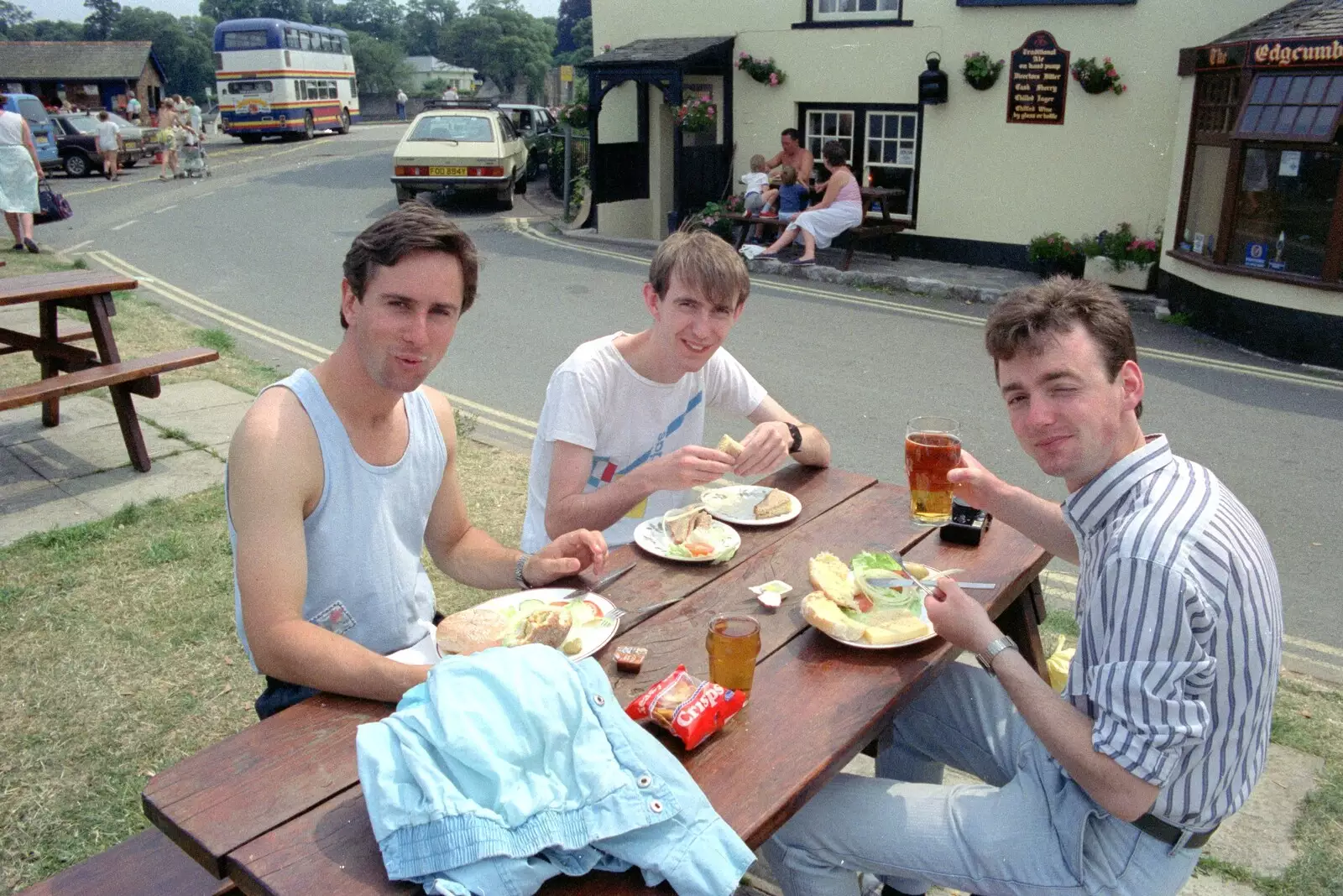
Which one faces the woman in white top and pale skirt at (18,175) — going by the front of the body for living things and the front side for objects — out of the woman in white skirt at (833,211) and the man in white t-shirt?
the woman in white skirt at (833,211)

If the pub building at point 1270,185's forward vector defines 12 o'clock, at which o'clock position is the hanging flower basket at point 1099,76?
The hanging flower basket is roughly at 3 o'clock from the pub building.

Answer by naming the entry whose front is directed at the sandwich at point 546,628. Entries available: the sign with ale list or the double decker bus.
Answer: the sign with ale list

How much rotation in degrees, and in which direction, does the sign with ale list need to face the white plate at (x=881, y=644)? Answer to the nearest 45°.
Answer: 0° — it already faces it

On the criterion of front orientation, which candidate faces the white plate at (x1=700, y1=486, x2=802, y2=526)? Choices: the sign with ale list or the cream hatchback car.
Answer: the sign with ale list

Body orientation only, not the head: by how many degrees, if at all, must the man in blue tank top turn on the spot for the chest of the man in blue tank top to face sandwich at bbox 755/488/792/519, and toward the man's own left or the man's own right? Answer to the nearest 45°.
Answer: approximately 45° to the man's own left

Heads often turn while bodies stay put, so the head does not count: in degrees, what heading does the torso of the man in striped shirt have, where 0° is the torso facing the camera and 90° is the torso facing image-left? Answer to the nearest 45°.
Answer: approximately 90°

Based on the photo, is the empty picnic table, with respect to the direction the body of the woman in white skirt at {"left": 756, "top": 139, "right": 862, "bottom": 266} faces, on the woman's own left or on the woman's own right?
on the woman's own left

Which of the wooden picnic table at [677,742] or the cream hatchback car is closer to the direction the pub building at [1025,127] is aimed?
the wooden picnic table

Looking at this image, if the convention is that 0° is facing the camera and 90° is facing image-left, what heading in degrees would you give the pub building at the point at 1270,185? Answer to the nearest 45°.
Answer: approximately 45°
